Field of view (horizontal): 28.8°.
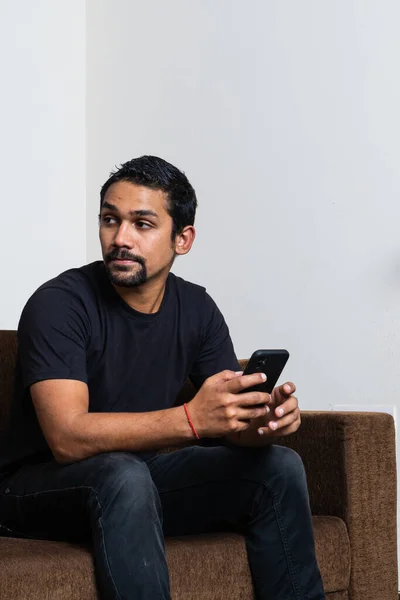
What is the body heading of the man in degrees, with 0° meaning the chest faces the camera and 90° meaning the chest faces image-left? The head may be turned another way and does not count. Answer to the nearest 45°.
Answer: approximately 315°

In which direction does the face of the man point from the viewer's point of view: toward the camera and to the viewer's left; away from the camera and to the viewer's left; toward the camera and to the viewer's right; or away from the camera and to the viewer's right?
toward the camera and to the viewer's left

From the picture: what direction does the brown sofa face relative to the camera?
toward the camera
